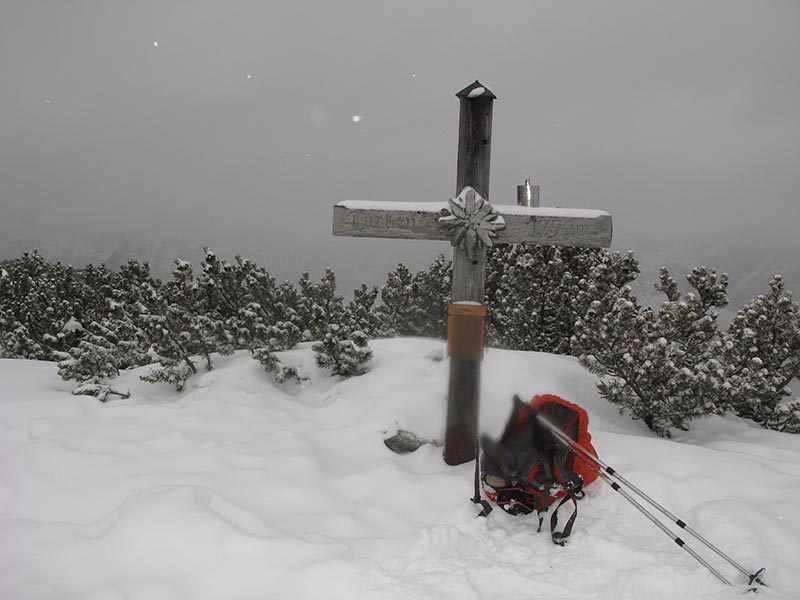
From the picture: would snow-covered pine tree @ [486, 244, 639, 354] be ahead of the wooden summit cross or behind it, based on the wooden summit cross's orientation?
behind

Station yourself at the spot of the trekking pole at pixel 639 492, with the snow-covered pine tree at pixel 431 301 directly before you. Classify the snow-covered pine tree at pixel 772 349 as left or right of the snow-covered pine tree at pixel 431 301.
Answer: right

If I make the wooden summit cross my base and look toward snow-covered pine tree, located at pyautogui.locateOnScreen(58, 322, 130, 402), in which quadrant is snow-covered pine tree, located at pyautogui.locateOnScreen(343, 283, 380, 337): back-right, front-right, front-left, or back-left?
front-right

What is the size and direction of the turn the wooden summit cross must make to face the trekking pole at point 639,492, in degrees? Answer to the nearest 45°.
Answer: approximately 45° to its left

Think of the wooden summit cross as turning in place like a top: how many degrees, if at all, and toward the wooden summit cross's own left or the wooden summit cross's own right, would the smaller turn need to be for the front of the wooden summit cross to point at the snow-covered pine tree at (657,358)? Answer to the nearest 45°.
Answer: approximately 135° to the wooden summit cross's own left

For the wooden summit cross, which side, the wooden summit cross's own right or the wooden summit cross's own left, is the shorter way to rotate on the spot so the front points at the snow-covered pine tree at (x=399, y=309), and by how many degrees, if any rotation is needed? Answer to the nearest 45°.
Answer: approximately 180°

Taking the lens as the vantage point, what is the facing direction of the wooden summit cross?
facing the viewer

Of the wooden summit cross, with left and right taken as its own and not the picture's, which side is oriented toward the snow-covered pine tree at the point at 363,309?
back
